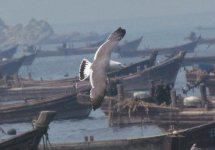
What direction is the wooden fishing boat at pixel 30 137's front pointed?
to the viewer's right
